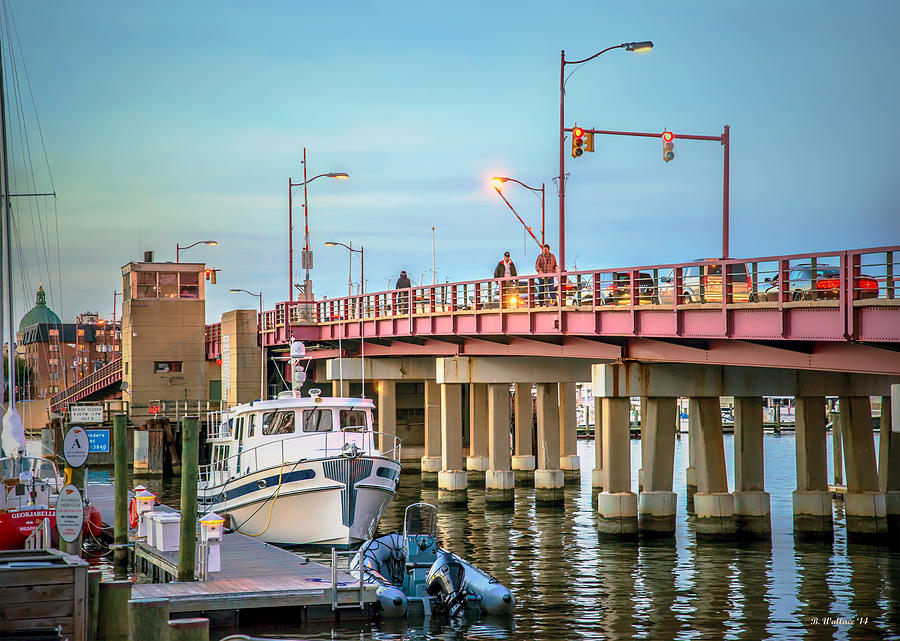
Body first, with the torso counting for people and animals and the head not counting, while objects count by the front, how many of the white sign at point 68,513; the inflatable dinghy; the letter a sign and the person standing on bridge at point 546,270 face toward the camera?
3

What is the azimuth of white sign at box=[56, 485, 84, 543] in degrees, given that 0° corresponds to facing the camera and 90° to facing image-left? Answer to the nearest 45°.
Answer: approximately 0°

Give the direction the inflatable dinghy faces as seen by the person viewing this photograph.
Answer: facing away from the viewer and to the left of the viewer

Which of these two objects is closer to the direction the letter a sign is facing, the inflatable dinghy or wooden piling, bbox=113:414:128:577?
the inflatable dinghy

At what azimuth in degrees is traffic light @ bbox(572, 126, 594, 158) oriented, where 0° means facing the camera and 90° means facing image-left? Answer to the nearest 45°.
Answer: approximately 315°
